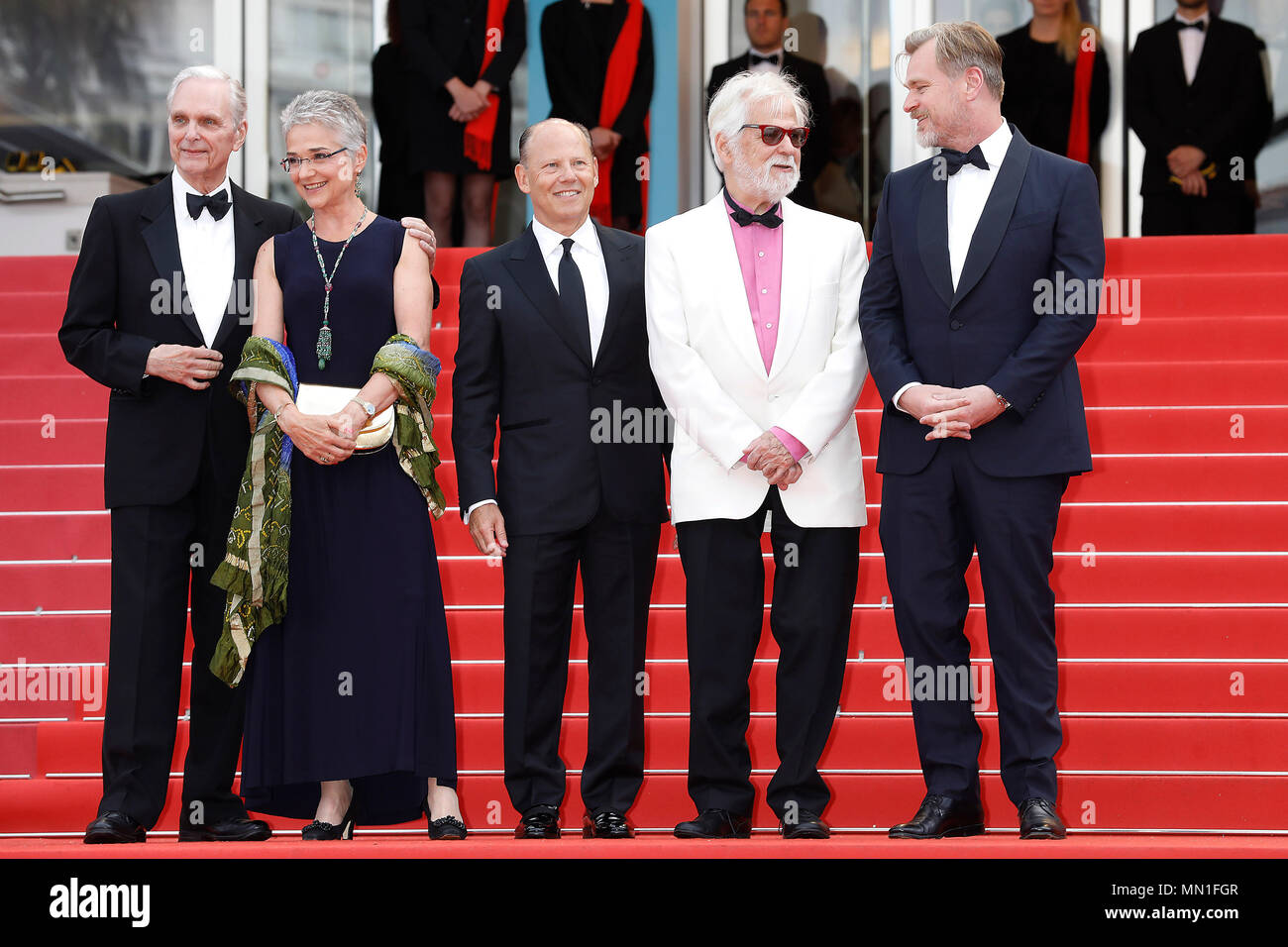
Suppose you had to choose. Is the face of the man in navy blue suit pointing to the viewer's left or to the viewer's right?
to the viewer's left

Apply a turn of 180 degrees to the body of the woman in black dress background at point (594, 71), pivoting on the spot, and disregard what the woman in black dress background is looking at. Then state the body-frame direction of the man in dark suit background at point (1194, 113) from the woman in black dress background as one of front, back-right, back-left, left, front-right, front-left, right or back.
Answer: right

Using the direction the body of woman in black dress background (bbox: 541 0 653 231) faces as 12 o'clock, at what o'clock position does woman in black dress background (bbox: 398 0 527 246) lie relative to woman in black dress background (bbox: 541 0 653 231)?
woman in black dress background (bbox: 398 0 527 246) is roughly at 3 o'clock from woman in black dress background (bbox: 541 0 653 231).

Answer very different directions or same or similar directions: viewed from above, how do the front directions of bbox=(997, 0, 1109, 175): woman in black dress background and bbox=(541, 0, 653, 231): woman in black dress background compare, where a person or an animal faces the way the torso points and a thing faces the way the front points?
same or similar directions

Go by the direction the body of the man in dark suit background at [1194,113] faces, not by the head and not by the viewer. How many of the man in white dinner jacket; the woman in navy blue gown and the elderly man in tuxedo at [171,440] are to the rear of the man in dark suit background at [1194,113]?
0

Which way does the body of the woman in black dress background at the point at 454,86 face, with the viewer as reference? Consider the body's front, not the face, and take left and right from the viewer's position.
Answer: facing the viewer

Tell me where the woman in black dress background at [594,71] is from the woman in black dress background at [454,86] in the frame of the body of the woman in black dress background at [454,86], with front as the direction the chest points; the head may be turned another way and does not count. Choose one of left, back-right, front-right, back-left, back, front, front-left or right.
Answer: left

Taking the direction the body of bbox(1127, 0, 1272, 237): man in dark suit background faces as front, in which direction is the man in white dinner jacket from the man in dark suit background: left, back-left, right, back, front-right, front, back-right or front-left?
front

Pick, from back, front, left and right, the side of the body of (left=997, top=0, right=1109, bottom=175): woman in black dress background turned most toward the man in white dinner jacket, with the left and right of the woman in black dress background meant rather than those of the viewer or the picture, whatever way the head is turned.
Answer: front

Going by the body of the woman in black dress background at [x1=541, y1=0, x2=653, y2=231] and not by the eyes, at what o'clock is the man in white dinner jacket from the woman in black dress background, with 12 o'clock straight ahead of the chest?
The man in white dinner jacket is roughly at 12 o'clock from the woman in black dress background.

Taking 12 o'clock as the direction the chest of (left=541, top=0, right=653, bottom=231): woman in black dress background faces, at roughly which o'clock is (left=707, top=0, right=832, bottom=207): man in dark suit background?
The man in dark suit background is roughly at 8 o'clock from the woman in black dress background.

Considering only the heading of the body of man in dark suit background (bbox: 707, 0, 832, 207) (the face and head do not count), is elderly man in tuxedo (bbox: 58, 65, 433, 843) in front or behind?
in front

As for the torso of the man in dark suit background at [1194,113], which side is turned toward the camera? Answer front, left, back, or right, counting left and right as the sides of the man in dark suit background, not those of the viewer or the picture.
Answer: front

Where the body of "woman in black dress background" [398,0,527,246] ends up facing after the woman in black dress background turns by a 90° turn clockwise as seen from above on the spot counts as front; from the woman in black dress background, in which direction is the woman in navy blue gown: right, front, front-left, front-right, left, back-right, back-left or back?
left

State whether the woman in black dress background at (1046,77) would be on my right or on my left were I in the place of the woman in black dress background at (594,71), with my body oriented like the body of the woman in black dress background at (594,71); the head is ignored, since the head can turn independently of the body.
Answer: on my left

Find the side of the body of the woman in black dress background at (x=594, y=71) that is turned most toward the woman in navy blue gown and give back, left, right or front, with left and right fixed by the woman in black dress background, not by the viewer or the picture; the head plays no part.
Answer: front

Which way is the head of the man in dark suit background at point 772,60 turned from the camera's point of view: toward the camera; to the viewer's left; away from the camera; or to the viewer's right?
toward the camera

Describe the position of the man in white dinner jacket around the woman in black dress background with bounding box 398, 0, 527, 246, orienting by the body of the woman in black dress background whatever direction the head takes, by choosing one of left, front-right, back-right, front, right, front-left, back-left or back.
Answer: front

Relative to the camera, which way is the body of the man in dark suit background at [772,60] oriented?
toward the camera

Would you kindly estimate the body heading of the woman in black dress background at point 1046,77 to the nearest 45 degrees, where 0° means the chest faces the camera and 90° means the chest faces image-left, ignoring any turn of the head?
approximately 0°

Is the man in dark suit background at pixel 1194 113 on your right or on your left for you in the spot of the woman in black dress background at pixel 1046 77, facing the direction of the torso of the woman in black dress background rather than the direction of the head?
on your left
